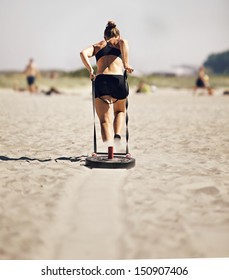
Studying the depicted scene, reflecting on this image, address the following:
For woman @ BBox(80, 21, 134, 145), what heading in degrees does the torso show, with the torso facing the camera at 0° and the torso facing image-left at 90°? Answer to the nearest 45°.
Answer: approximately 180°

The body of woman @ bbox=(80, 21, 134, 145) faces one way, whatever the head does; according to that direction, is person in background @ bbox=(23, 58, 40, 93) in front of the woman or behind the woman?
in front
